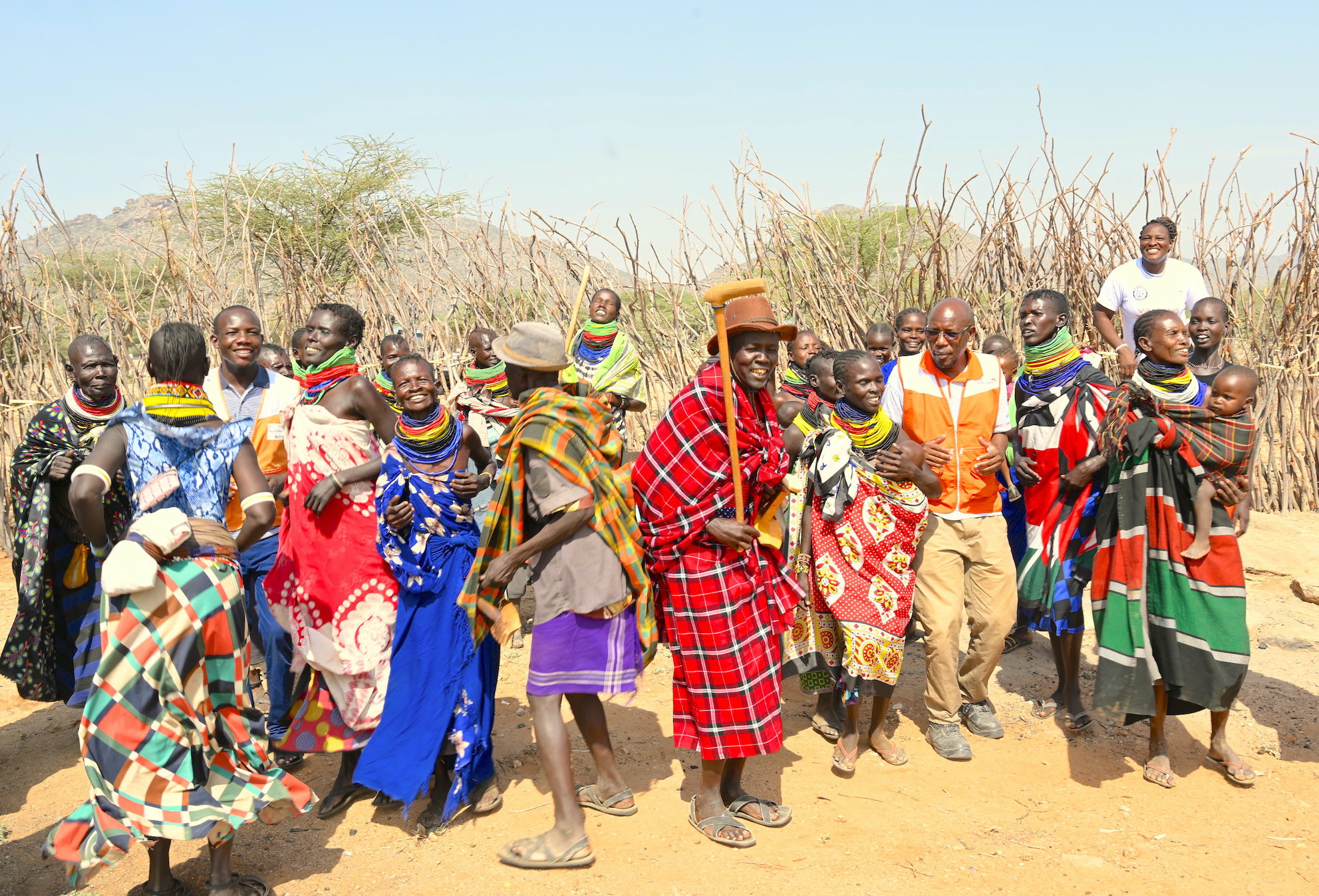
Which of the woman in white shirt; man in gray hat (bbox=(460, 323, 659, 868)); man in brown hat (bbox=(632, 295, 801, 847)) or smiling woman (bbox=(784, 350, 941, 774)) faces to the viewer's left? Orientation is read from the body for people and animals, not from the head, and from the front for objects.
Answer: man in gray hat (bbox=(460, 323, 659, 868))

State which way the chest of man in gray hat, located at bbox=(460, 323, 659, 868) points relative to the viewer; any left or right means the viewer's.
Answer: facing to the left of the viewer

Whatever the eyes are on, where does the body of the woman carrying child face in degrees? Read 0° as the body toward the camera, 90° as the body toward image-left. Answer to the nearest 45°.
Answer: approximately 315°

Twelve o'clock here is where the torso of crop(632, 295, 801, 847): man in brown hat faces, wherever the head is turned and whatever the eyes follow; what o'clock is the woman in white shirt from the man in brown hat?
The woman in white shirt is roughly at 9 o'clock from the man in brown hat.

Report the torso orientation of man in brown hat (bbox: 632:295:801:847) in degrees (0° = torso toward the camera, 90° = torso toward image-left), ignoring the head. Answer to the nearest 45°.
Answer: approximately 315°

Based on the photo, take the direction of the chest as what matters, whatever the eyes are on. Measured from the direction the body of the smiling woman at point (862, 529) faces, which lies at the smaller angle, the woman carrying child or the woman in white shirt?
the woman carrying child

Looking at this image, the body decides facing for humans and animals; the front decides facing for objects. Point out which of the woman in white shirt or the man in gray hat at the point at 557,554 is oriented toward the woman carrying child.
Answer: the woman in white shirt

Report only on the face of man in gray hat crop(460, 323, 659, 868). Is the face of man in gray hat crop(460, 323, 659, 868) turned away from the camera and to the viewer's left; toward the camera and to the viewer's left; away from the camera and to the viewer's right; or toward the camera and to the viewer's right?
away from the camera and to the viewer's left

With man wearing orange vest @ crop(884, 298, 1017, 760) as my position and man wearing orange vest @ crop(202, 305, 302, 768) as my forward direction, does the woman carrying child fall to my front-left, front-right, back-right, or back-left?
back-left

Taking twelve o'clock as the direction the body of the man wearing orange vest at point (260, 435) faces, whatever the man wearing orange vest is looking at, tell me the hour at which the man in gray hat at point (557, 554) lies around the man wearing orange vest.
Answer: The man in gray hat is roughly at 11 o'clock from the man wearing orange vest.
